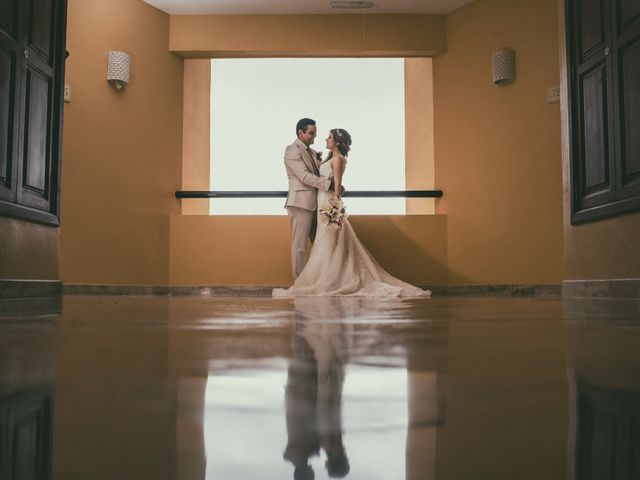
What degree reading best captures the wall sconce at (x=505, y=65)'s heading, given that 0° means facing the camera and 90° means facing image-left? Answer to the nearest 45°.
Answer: approximately 45°

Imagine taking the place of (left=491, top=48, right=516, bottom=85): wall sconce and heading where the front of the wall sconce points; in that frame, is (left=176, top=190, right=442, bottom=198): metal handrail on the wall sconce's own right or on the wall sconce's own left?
on the wall sconce's own right

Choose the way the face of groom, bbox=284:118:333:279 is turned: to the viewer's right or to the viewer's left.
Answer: to the viewer's right

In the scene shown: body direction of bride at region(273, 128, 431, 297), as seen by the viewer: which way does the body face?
to the viewer's left

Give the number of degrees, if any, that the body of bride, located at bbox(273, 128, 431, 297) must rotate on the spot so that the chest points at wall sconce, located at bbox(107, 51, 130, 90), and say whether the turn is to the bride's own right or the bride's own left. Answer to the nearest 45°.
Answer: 0° — they already face it

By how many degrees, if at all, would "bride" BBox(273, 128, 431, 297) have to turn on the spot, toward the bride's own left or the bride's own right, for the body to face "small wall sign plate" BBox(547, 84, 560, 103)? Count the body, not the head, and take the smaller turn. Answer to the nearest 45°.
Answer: approximately 180°

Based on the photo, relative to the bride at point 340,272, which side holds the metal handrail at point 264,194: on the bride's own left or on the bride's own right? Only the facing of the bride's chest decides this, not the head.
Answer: on the bride's own right

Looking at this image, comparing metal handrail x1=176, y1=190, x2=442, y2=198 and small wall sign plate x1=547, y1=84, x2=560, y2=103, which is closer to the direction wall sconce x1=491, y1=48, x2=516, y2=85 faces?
the metal handrail

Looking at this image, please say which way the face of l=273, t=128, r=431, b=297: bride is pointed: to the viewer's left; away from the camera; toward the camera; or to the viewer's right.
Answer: to the viewer's left
